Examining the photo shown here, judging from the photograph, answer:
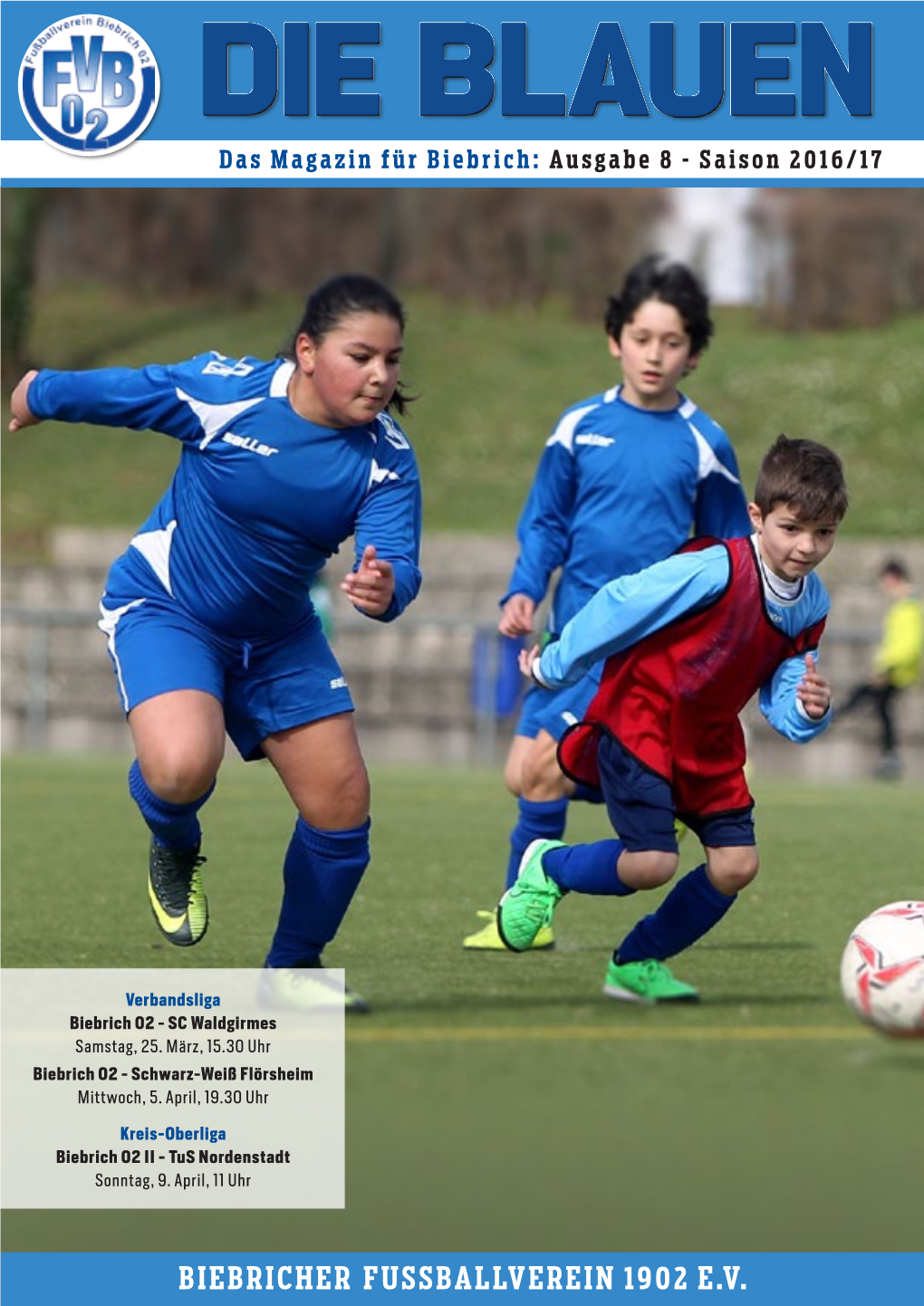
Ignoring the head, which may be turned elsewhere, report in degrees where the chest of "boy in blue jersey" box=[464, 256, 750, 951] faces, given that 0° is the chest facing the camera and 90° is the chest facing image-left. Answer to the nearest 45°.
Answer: approximately 0°

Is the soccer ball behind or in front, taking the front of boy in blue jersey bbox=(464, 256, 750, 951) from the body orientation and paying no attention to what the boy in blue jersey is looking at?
in front

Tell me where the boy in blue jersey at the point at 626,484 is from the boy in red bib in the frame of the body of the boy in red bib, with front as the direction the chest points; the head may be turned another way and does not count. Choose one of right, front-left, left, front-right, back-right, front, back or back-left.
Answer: back-left

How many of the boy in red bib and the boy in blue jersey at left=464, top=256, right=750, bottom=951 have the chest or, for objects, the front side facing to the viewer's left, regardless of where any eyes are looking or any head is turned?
0

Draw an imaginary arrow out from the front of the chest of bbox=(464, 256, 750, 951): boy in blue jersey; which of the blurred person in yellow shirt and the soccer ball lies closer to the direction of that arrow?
the soccer ball

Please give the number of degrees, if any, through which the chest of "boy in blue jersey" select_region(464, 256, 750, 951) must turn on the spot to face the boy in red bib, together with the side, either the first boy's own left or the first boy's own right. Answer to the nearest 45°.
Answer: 0° — they already face them
